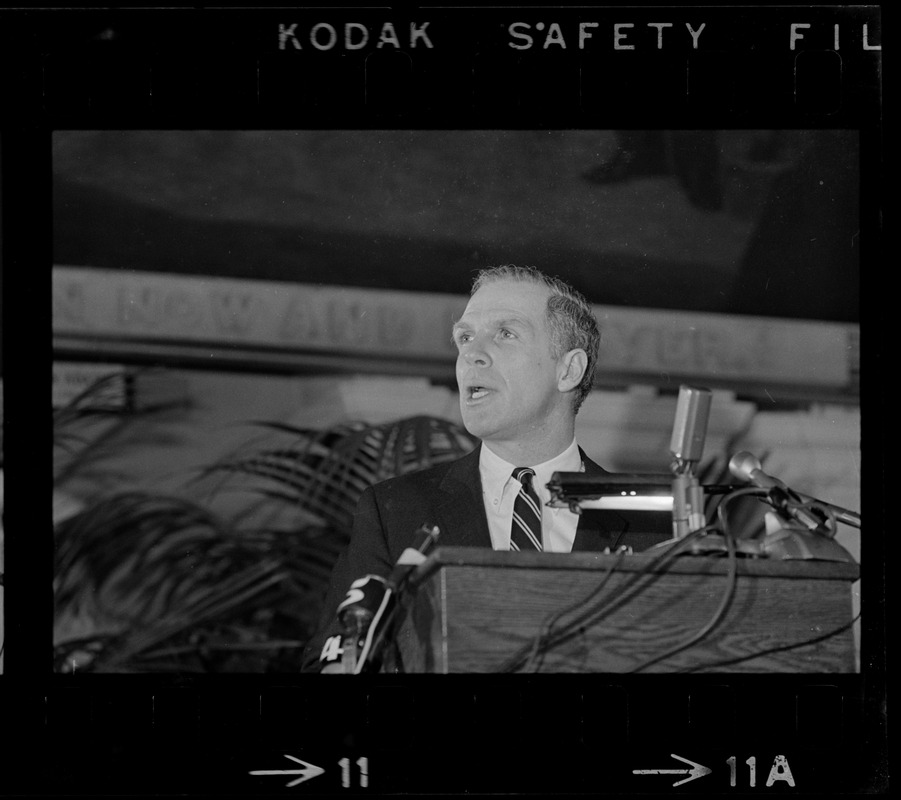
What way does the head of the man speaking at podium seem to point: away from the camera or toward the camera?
toward the camera

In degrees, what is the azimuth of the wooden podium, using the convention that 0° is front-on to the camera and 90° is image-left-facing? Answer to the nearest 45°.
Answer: approximately 0°

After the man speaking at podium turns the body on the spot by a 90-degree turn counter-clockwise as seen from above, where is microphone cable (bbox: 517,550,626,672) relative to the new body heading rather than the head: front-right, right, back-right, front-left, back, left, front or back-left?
front-right

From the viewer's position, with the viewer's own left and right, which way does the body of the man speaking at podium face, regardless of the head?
facing the viewer and to the left of the viewer

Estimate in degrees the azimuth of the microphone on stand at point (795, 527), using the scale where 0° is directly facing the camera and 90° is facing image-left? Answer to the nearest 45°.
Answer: approximately 90°

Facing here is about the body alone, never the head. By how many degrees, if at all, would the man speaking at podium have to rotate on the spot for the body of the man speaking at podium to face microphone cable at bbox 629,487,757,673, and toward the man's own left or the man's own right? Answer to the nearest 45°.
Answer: approximately 90° to the man's own left
